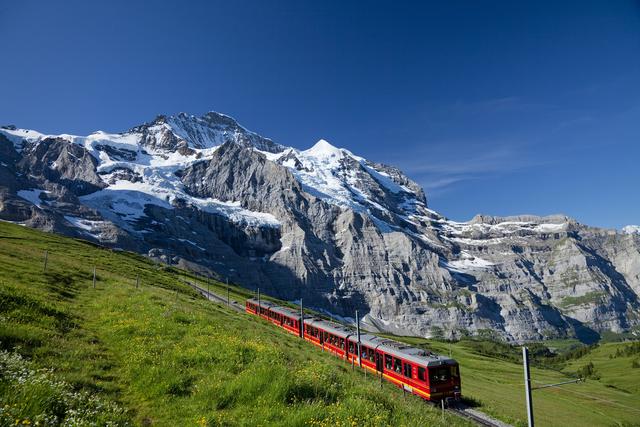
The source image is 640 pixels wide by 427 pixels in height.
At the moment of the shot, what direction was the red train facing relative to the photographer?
facing the viewer and to the right of the viewer
